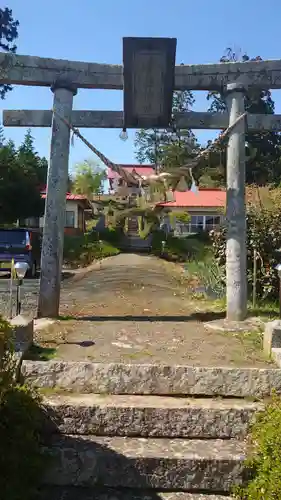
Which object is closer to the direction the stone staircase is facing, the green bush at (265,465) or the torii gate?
the green bush

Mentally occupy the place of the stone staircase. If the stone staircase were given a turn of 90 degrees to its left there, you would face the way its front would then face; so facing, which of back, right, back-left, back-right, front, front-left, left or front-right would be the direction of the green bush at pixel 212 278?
left

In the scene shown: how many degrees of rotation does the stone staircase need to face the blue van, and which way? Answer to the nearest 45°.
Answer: approximately 180°

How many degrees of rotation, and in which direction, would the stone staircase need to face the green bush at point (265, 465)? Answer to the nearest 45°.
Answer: approximately 45° to its left

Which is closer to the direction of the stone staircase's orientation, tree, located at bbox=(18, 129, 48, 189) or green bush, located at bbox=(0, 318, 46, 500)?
the green bush

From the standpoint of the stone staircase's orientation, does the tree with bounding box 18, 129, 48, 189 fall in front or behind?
behind

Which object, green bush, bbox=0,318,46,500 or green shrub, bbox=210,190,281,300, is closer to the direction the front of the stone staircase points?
the green bush
